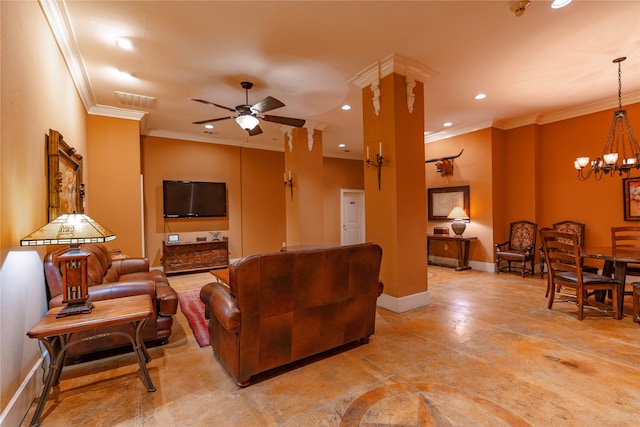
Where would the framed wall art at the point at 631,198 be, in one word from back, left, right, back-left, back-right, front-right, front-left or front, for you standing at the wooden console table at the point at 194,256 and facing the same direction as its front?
front-left

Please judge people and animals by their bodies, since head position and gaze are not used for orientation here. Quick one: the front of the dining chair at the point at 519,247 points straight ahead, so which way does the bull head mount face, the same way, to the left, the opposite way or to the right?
the same way

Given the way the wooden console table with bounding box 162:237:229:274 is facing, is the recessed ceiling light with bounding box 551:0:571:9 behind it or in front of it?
in front

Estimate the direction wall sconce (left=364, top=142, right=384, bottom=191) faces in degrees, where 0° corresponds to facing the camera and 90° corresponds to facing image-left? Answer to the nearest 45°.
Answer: approximately 45°

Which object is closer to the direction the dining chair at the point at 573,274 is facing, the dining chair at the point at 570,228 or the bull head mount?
the dining chair

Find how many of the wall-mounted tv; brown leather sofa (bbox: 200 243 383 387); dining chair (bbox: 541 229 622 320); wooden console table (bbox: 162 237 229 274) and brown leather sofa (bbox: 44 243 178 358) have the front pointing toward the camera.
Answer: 2

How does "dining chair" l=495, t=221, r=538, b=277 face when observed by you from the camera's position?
facing the viewer and to the left of the viewer

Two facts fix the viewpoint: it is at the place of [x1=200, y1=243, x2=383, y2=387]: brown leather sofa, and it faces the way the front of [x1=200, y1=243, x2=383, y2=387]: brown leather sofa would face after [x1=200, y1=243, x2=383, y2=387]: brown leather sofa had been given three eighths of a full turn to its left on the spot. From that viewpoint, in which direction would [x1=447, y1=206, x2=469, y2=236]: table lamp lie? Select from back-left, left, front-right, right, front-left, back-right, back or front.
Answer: back-left

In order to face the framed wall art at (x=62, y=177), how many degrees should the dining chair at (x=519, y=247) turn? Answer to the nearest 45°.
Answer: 0° — it already faces it

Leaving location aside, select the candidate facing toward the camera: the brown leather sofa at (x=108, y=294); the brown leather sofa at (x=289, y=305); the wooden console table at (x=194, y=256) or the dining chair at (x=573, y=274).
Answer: the wooden console table

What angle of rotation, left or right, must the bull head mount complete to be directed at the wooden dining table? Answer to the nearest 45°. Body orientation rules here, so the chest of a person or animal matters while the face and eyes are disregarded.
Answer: approximately 90° to its left

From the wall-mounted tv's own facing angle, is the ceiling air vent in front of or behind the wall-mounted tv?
in front

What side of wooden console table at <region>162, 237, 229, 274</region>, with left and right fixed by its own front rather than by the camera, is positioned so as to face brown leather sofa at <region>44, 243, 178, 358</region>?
front

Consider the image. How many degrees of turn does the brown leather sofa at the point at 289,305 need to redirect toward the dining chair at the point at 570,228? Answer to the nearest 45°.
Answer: approximately 90° to its right
